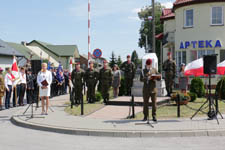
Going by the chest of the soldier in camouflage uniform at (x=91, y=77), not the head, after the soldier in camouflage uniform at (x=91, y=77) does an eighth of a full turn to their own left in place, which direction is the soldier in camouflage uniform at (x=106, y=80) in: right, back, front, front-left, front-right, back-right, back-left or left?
front-left

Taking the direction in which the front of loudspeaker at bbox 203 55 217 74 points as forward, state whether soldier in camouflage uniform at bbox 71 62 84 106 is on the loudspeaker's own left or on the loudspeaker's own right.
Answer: on the loudspeaker's own right

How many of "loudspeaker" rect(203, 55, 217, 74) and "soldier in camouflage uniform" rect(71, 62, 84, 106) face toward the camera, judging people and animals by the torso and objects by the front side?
2

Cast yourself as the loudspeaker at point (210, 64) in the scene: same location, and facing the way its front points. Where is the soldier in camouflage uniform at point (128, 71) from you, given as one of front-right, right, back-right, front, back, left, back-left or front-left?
back-right

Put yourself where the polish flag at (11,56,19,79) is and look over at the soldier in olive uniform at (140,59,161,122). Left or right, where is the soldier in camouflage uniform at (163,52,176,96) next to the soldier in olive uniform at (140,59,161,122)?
left

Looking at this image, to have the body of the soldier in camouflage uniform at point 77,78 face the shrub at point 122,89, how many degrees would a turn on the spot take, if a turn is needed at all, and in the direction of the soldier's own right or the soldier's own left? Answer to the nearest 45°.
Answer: approximately 135° to the soldier's own left

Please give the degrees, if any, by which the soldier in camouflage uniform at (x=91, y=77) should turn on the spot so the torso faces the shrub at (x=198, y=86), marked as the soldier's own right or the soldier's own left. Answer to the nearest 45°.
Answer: approximately 90° to the soldier's own left

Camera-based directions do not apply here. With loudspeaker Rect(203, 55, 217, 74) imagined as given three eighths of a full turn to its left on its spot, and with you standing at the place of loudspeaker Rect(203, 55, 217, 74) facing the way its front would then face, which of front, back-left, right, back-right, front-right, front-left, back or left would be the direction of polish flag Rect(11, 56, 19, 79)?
back-left
